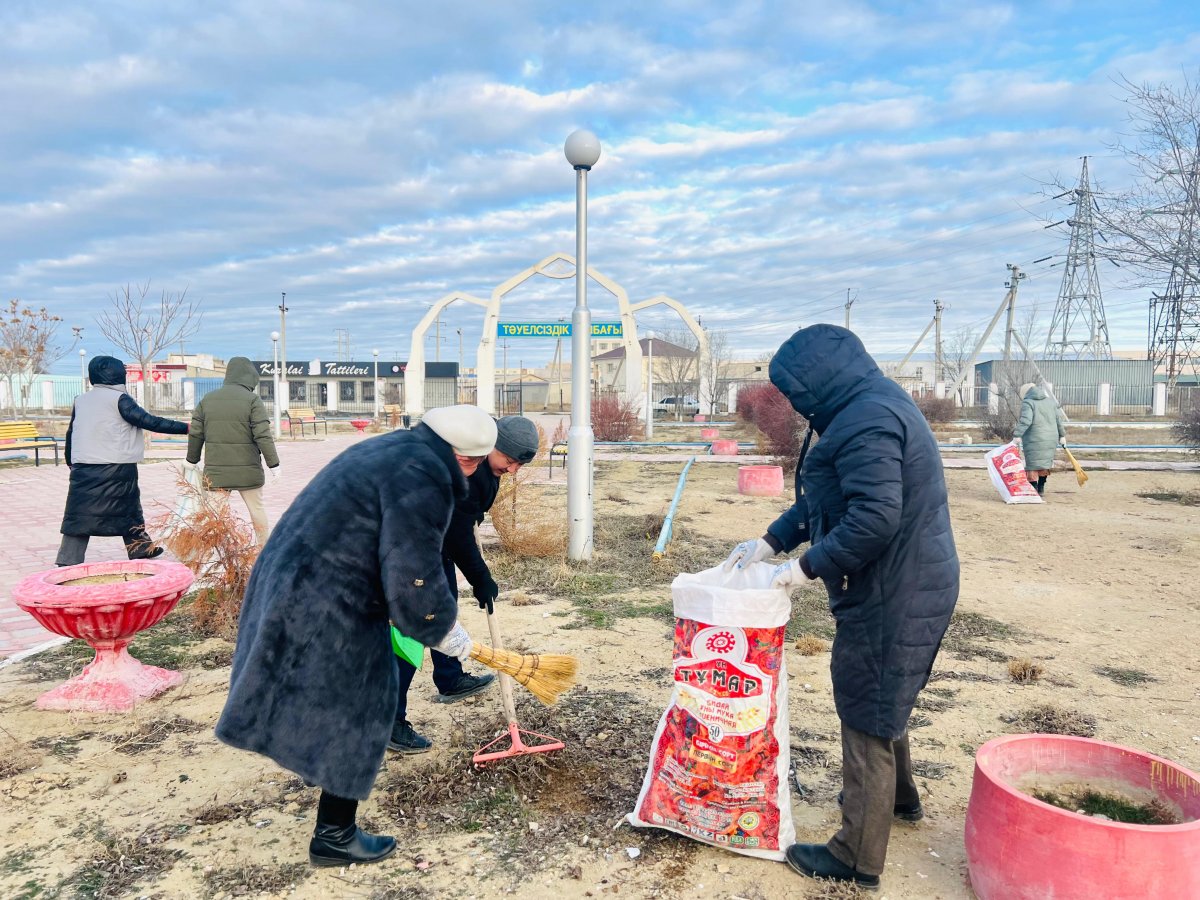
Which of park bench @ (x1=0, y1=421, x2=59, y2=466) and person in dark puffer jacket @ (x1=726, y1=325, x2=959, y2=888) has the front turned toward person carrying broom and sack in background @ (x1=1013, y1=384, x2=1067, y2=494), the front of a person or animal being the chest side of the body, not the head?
the park bench

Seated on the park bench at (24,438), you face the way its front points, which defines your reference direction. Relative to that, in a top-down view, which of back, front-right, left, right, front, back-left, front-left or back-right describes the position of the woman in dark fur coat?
front-right

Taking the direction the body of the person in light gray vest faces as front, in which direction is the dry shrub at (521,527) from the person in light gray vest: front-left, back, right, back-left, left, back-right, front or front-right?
front-right

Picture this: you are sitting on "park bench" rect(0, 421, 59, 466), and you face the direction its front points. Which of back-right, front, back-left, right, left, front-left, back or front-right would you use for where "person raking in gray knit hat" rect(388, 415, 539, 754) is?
front-right

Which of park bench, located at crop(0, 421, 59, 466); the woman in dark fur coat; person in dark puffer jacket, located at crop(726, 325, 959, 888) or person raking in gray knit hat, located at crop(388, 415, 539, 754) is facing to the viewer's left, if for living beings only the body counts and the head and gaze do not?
the person in dark puffer jacket

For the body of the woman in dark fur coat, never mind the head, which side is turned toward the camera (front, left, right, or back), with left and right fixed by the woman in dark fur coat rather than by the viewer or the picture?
right

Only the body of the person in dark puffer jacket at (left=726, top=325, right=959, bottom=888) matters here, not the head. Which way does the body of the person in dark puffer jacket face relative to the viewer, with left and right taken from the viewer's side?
facing to the left of the viewer

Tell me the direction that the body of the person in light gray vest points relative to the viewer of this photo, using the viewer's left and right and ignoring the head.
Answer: facing away from the viewer and to the right of the viewer

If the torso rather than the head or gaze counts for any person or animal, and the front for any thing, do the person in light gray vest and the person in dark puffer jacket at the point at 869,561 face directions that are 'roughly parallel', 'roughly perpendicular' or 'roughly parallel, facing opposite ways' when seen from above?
roughly perpendicular

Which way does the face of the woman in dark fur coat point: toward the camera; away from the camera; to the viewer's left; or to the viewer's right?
to the viewer's right

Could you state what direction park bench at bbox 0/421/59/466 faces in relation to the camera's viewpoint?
facing the viewer and to the right of the viewer
